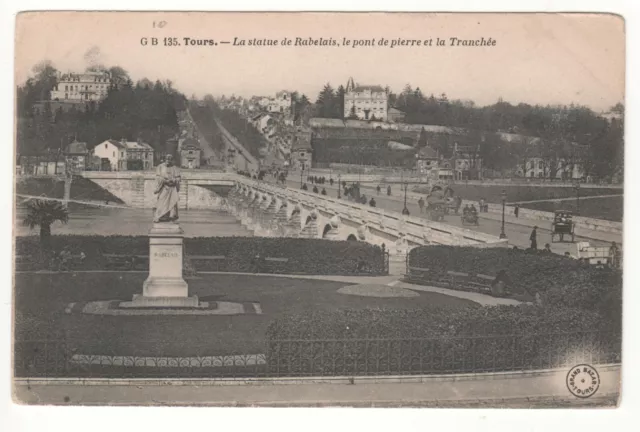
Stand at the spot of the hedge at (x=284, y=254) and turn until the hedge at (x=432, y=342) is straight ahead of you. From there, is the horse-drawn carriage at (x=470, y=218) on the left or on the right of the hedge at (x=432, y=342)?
left

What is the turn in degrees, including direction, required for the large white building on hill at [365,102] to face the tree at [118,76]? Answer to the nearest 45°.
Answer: approximately 90° to its right

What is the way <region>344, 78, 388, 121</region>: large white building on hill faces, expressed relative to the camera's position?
facing the viewer
